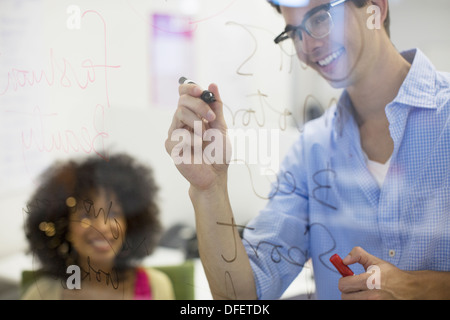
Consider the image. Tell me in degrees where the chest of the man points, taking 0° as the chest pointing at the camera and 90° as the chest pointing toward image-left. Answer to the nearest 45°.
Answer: approximately 45°

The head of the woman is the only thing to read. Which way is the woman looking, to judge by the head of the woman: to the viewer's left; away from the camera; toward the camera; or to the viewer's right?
toward the camera

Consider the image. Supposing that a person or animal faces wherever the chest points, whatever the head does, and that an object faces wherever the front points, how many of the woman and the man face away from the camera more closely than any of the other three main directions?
0

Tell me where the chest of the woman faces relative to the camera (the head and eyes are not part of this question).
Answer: toward the camera

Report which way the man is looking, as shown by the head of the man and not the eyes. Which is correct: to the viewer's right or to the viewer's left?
to the viewer's left
